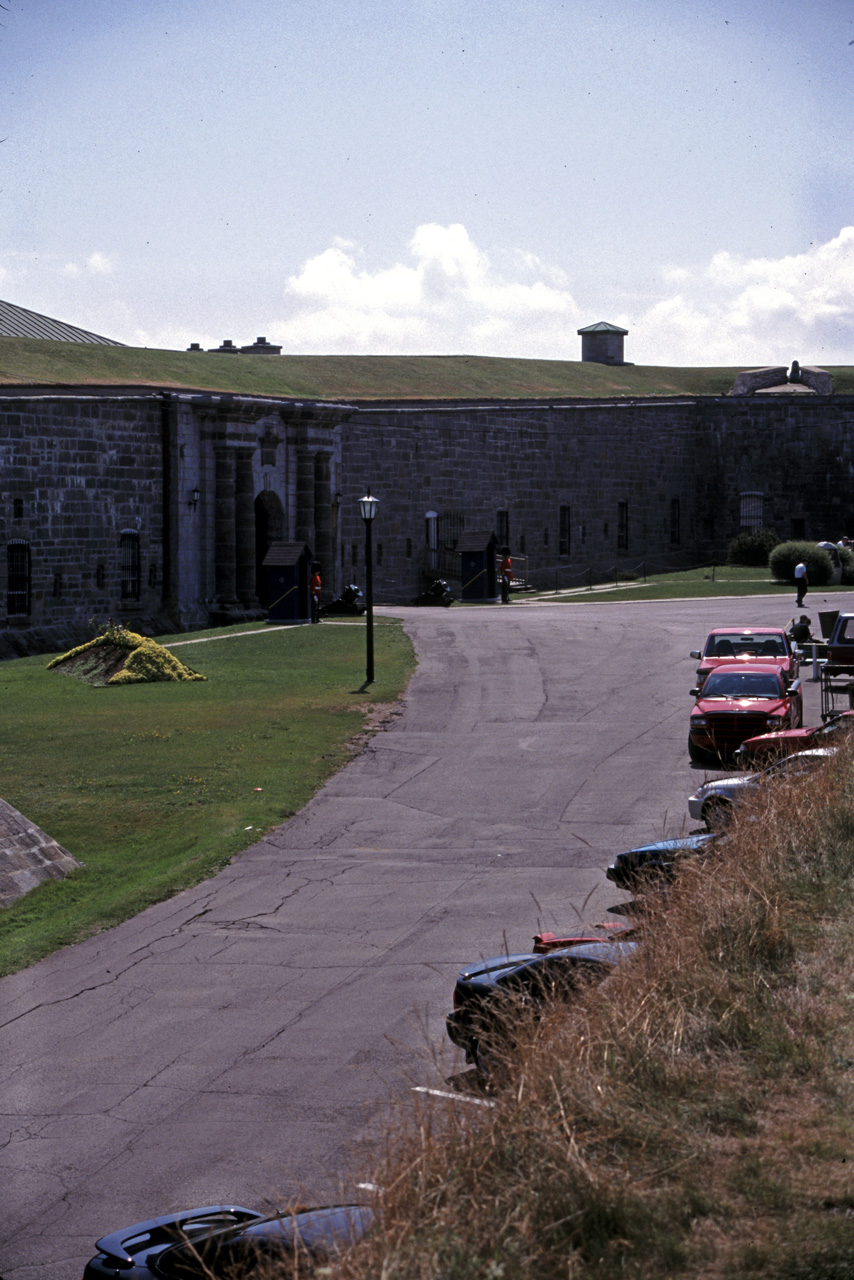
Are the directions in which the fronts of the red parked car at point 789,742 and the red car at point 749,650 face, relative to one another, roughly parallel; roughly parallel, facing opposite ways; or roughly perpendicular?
roughly perpendicular

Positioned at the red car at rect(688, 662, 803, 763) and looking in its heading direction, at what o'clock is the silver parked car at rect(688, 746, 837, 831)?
The silver parked car is roughly at 12 o'clock from the red car.

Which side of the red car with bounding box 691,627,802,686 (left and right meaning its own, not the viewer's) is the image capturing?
front

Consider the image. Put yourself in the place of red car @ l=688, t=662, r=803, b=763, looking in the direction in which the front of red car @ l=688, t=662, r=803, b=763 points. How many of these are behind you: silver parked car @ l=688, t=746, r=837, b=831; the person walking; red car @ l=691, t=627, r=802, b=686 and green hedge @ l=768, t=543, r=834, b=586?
3

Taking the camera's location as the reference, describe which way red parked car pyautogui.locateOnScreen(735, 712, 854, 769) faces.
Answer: facing to the left of the viewer

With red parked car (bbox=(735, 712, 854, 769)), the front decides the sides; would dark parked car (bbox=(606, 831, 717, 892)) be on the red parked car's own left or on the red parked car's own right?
on the red parked car's own left

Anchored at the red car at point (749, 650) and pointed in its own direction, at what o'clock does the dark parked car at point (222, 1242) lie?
The dark parked car is roughly at 12 o'clock from the red car.

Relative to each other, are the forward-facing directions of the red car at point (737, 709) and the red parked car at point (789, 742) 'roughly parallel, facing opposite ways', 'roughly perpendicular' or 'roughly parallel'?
roughly perpendicular

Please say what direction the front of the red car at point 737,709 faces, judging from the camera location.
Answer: facing the viewer

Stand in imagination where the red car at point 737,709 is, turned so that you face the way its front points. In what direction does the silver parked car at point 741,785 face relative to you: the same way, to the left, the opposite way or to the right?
to the right

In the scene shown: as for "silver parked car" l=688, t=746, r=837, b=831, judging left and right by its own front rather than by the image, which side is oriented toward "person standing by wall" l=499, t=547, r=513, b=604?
right

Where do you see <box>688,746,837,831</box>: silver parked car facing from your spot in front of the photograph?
facing to the left of the viewer

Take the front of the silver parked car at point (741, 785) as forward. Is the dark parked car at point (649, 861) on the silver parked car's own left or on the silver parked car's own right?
on the silver parked car's own left

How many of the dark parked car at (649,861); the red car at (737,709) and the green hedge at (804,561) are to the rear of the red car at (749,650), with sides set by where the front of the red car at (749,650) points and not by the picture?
1

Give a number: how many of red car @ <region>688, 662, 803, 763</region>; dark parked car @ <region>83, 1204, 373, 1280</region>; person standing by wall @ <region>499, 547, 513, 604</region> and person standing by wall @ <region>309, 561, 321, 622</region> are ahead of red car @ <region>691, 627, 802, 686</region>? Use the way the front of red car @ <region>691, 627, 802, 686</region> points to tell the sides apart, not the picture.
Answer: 2

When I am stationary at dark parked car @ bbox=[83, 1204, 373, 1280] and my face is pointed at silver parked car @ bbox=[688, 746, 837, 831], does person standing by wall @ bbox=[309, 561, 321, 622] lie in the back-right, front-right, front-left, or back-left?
front-left

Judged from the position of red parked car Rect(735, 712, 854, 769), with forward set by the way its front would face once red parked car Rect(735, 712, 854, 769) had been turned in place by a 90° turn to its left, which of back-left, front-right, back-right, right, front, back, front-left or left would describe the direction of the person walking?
back

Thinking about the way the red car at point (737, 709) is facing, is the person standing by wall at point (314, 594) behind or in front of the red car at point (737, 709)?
behind
